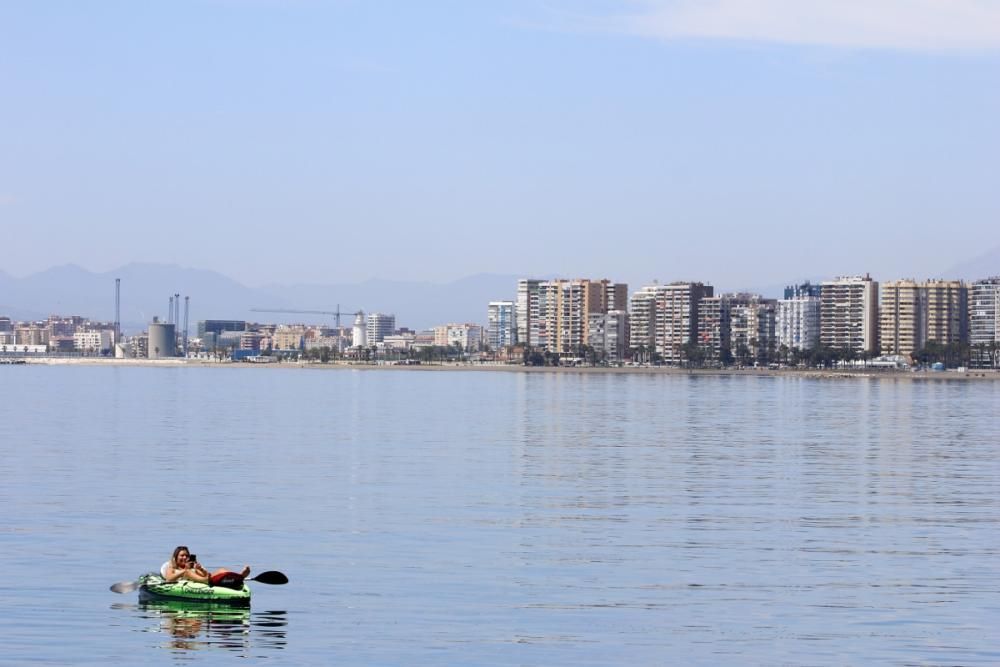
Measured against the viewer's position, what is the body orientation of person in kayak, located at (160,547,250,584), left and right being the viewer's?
facing the viewer and to the right of the viewer

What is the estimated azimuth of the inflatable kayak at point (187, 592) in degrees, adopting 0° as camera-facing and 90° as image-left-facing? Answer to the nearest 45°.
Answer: approximately 270°
